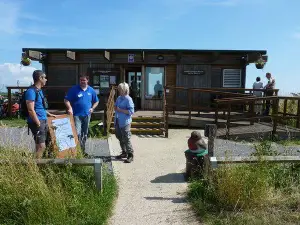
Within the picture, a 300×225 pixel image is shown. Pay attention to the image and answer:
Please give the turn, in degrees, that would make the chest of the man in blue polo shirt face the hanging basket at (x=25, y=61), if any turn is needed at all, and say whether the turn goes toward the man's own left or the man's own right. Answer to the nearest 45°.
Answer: approximately 180°

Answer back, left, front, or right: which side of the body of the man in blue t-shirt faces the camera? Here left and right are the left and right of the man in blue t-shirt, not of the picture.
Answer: right

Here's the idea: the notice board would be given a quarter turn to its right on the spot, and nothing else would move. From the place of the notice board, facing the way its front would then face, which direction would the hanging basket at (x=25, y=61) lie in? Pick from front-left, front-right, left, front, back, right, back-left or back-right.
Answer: right

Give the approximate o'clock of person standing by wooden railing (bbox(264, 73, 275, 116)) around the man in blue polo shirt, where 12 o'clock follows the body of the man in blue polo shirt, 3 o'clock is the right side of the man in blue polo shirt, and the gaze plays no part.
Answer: The person standing by wooden railing is roughly at 8 o'clock from the man in blue polo shirt.

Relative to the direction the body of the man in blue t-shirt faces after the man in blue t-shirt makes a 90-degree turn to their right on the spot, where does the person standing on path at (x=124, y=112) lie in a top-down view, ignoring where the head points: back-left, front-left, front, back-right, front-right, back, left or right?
back-left
